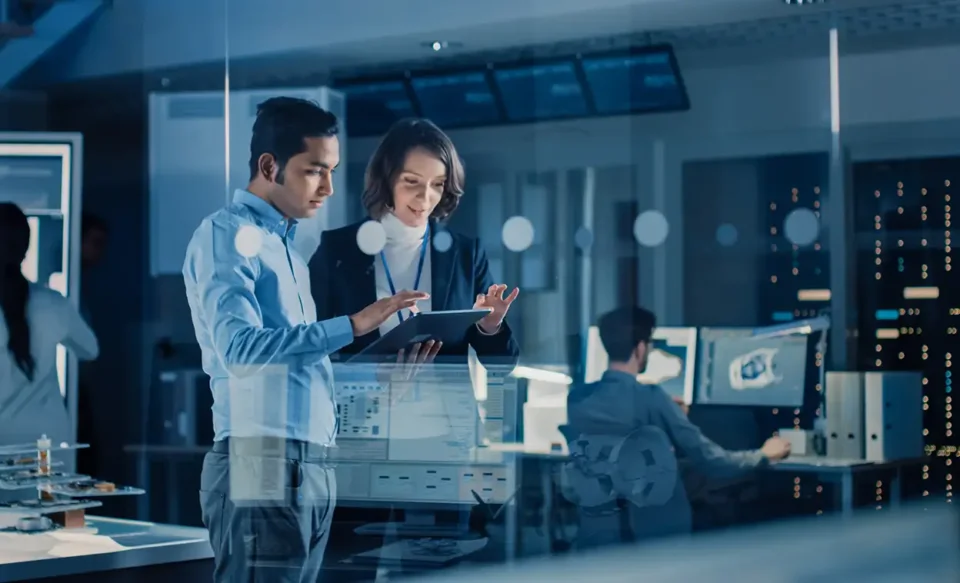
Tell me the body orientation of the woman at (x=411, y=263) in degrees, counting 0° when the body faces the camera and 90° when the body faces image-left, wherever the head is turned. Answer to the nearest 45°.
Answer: approximately 0°

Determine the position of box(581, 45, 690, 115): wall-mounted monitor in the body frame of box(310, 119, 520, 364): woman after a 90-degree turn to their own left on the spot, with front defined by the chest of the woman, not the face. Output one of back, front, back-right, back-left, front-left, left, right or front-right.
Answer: front-left

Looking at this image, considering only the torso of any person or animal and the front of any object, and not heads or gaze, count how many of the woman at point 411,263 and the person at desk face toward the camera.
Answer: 1

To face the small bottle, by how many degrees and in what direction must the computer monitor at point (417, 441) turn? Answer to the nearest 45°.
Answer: approximately 90° to its right

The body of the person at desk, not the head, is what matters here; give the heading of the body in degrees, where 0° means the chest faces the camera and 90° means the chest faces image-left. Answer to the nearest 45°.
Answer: approximately 225°
